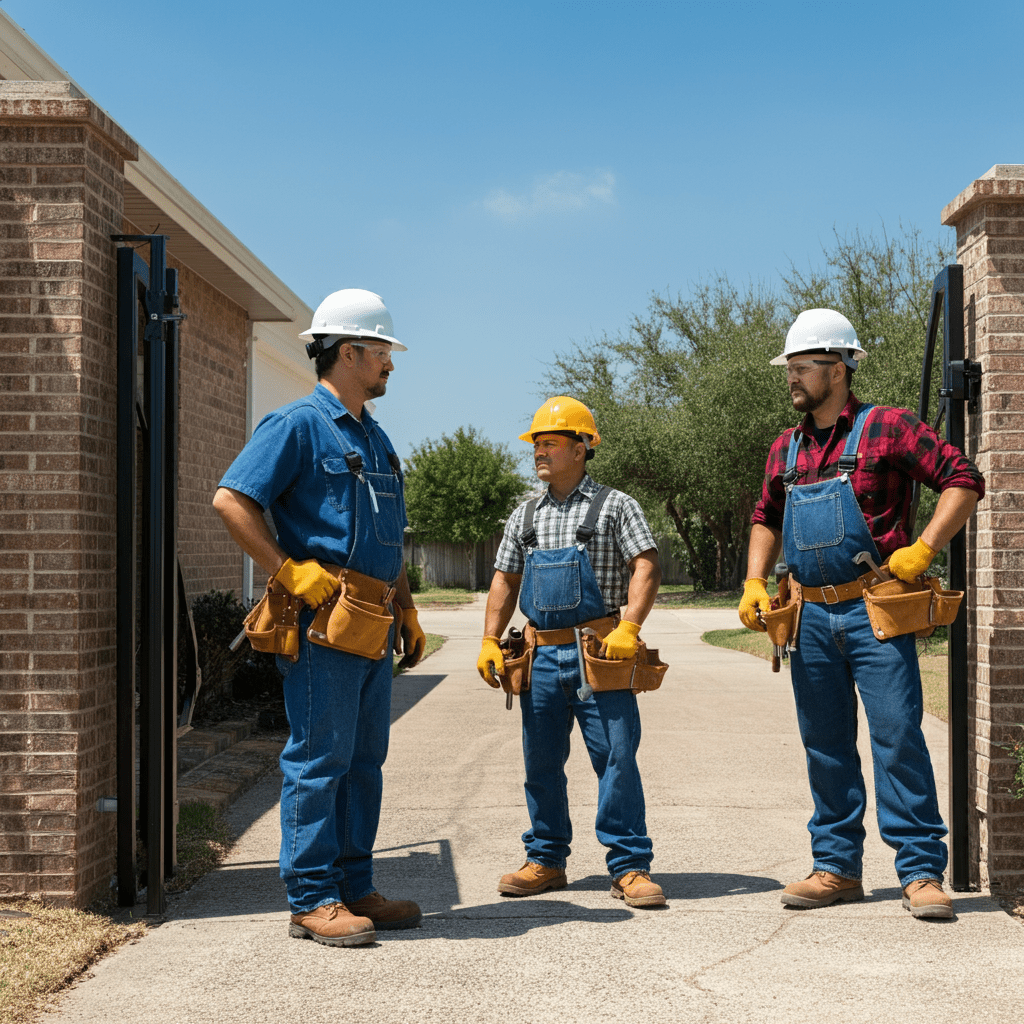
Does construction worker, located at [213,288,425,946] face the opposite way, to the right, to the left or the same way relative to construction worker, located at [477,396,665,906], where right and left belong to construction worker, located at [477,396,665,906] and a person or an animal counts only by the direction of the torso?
to the left

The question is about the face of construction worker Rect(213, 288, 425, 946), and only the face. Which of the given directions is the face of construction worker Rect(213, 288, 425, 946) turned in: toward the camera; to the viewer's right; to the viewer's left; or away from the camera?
to the viewer's right

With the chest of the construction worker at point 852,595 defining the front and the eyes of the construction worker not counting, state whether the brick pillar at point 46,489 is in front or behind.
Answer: in front

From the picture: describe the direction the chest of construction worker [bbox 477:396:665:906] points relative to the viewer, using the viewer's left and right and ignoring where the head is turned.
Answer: facing the viewer and to the left of the viewer

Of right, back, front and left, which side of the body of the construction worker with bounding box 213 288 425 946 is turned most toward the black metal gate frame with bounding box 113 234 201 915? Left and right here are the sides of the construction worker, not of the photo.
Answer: back

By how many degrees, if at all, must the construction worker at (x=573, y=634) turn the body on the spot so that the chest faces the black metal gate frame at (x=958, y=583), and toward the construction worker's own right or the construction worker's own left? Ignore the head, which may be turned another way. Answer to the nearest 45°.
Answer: approximately 135° to the construction worker's own left

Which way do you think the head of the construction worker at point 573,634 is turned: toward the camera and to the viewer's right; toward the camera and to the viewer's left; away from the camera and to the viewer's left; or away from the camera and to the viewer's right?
toward the camera and to the viewer's left

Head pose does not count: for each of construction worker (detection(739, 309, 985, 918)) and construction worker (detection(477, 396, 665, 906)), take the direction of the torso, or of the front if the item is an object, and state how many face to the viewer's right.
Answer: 0

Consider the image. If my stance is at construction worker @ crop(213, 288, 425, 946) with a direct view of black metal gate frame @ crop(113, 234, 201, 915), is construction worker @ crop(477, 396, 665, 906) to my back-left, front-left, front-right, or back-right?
back-right

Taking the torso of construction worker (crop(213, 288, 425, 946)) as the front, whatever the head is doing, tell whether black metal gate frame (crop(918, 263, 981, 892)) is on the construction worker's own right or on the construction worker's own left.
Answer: on the construction worker's own left

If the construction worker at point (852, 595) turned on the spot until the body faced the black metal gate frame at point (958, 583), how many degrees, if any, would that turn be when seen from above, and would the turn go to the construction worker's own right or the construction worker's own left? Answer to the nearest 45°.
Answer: approximately 180°

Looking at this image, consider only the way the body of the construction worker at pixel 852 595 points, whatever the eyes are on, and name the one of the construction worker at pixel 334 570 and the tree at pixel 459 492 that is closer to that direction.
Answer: the construction worker

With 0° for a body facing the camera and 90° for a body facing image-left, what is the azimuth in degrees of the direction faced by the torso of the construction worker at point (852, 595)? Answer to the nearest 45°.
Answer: approximately 45°

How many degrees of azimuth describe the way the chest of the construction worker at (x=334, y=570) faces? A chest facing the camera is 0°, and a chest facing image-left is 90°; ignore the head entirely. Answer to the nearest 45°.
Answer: approximately 315°
